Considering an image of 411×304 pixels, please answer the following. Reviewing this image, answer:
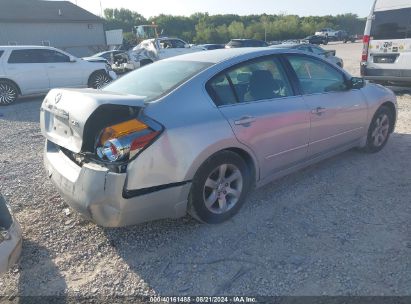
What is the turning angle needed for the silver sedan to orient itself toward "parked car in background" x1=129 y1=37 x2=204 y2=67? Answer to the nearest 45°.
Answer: approximately 45° to its left

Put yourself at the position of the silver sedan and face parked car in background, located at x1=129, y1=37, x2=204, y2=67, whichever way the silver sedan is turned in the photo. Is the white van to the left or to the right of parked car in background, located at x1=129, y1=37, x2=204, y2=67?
right

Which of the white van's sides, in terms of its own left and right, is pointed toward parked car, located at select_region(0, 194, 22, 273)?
back

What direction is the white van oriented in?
away from the camera

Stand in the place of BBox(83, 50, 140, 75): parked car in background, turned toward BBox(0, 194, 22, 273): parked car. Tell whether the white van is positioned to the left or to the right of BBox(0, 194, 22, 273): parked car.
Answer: left

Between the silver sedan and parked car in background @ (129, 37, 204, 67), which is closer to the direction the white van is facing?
the parked car in background

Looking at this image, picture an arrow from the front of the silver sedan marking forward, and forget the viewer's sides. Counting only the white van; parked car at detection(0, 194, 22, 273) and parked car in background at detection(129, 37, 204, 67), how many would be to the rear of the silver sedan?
1

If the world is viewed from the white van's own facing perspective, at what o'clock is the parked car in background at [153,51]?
The parked car in background is roughly at 10 o'clock from the white van.

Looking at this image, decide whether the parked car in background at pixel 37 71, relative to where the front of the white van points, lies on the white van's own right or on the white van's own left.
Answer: on the white van's own left

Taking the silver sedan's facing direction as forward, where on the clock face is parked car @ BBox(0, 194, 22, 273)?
The parked car is roughly at 6 o'clock from the silver sedan.

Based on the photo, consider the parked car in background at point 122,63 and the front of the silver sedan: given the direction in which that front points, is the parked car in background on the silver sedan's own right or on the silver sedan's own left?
on the silver sedan's own left

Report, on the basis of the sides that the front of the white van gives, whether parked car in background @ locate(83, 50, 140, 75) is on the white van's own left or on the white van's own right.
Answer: on the white van's own left

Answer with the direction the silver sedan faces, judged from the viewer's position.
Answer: facing away from the viewer and to the right of the viewer

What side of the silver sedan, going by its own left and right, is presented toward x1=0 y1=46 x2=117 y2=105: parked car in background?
left
